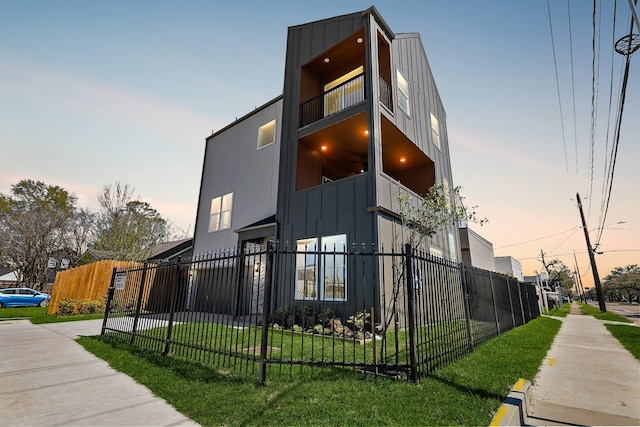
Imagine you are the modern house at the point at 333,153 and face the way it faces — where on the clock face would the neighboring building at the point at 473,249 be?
The neighboring building is roughly at 6 o'clock from the modern house.

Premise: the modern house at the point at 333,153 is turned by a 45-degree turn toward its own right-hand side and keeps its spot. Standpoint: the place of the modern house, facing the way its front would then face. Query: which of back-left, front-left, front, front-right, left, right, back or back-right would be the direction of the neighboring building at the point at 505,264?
back-right

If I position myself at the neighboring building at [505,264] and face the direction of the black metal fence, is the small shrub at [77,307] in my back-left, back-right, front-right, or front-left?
front-right

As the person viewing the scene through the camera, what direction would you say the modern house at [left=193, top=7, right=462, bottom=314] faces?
facing the viewer and to the left of the viewer

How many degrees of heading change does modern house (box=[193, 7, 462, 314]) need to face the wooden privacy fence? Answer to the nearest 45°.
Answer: approximately 45° to its right

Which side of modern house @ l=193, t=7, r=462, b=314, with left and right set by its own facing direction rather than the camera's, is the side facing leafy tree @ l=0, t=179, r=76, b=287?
right
